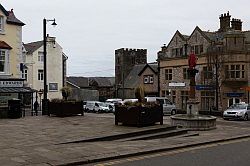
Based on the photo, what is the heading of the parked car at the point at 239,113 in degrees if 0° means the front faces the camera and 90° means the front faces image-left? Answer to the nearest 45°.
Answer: approximately 45°

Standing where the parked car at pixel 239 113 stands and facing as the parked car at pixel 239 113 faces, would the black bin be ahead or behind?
ahead

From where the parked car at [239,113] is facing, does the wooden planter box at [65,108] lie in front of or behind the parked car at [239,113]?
in front

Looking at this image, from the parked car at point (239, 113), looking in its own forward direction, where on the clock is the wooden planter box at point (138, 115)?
The wooden planter box is roughly at 11 o'clock from the parked car.

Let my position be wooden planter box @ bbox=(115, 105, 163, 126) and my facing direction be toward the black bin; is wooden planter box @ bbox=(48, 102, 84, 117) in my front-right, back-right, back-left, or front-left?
front-right

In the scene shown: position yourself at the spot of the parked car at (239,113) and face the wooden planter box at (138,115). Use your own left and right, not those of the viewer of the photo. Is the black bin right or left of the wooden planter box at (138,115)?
right
